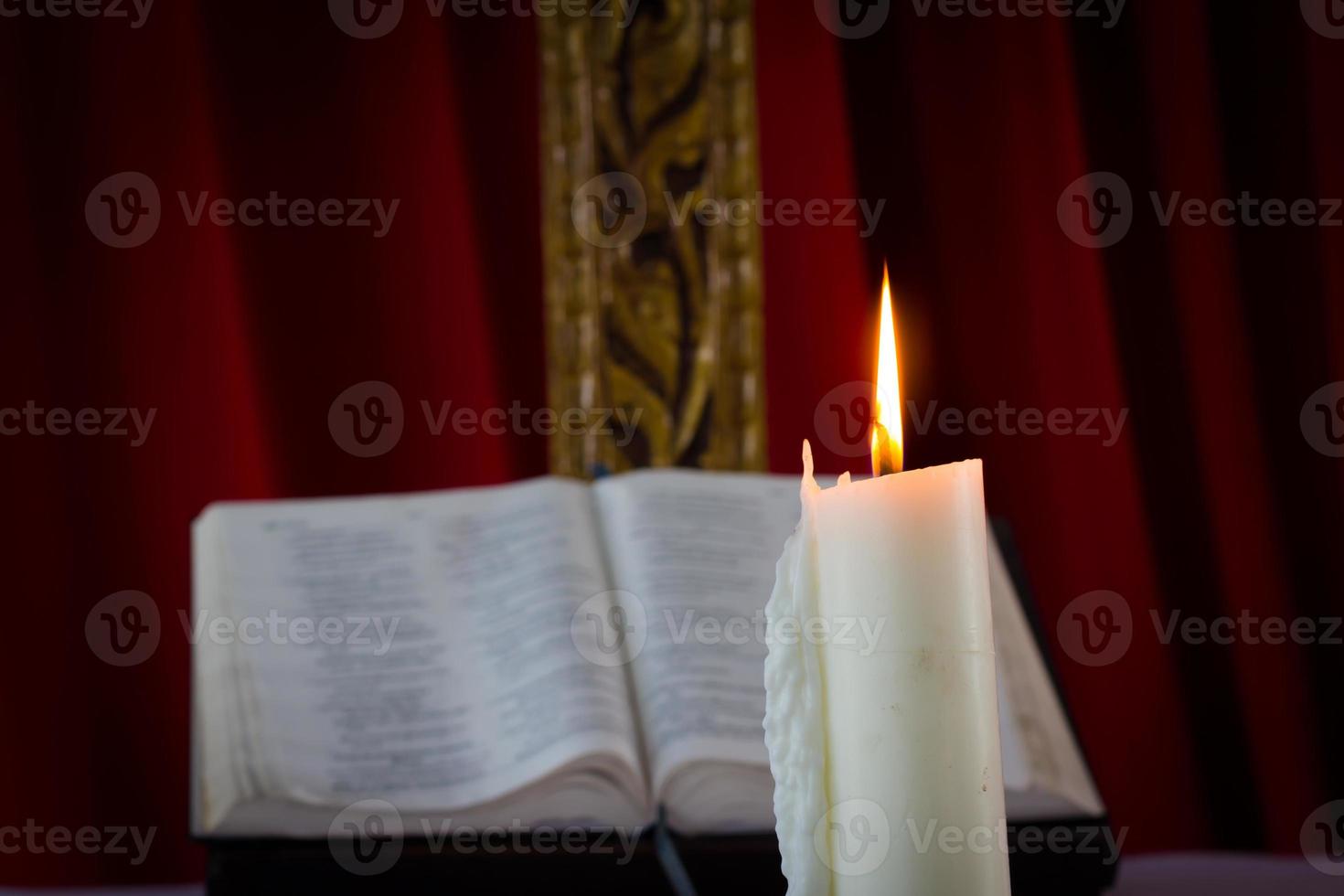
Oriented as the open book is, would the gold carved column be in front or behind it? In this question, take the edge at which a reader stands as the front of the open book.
behind

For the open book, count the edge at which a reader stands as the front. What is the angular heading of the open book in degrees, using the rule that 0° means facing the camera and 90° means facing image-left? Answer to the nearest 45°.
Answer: approximately 0°
